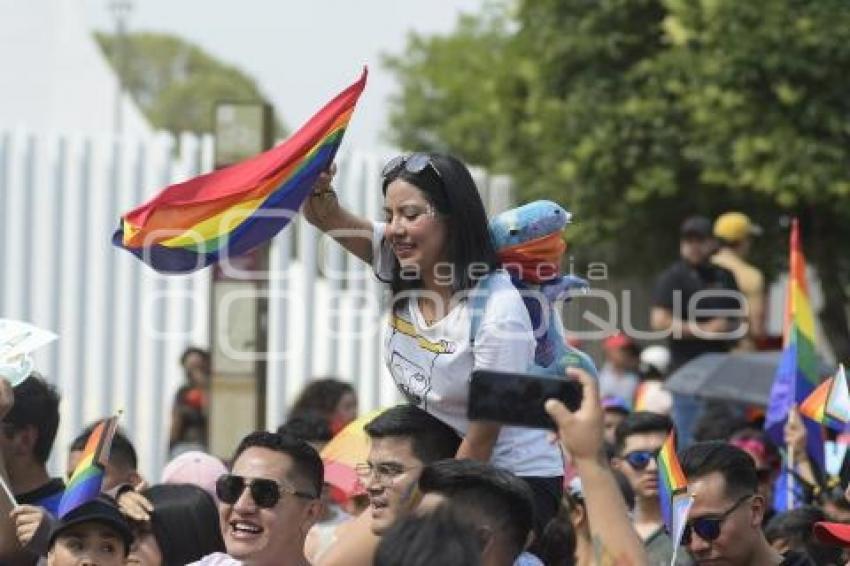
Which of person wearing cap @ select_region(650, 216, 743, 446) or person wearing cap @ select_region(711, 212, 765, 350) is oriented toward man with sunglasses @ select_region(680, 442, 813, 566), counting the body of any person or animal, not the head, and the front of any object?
person wearing cap @ select_region(650, 216, 743, 446)

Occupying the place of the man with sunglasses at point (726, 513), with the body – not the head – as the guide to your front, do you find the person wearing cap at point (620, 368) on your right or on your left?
on your right

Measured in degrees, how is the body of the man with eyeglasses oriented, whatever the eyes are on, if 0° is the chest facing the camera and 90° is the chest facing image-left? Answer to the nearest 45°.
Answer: approximately 45°

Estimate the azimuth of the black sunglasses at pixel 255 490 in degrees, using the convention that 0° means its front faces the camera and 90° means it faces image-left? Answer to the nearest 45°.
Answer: approximately 45°

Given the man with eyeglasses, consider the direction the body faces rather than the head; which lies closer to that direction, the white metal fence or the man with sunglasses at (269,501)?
the man with sunglasses

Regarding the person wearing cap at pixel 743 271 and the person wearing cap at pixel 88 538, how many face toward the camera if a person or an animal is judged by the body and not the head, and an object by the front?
1

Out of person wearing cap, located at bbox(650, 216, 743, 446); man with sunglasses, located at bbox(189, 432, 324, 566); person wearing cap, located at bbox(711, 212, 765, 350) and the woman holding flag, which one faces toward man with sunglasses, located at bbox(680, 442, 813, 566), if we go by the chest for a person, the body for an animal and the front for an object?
person wearing cap, located at bbox(650, 216, 743, 446)
